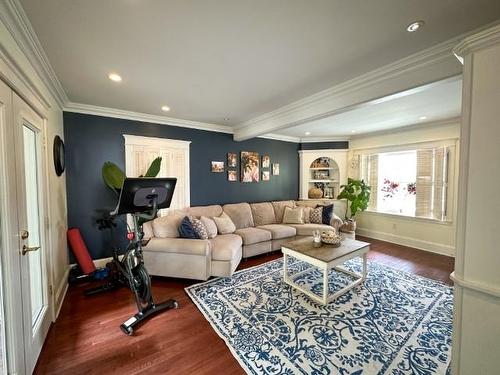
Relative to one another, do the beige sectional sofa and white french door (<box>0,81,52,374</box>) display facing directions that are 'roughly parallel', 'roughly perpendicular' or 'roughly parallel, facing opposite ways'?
roughly perpendicular

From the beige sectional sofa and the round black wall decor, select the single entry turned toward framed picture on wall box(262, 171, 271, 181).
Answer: the round black wall decor

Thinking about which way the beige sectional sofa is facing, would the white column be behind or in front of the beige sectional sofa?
in front

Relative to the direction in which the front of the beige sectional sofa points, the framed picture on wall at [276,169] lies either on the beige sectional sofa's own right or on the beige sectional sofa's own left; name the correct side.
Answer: on the beige sectional sofa's own left

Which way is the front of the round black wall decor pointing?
to the viewer's right

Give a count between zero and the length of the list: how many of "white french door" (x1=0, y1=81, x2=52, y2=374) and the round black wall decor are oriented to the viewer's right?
2

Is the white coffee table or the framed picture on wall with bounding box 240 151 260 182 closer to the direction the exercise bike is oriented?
the white coffee table

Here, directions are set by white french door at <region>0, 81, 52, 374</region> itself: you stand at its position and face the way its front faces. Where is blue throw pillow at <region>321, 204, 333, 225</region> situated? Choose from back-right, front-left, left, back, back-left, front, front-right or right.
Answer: front

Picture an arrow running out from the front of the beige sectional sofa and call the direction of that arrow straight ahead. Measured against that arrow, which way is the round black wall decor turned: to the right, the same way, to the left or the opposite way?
to the left

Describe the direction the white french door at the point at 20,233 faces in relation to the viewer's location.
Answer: facing to the right of the viewer

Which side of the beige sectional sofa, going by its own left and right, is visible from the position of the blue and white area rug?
front

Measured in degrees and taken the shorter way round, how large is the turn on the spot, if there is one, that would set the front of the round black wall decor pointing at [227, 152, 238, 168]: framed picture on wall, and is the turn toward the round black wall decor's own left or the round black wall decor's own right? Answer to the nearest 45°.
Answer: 0° — it already faces it
